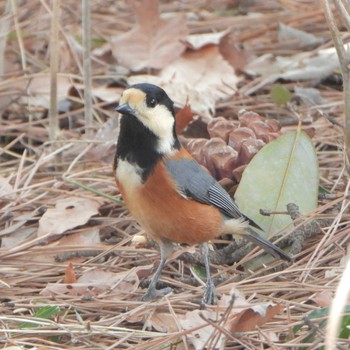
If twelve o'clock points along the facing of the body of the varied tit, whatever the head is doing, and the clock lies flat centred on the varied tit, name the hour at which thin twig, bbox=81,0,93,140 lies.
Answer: The thin twig is roughly at 4 o'clock from the varied tit.

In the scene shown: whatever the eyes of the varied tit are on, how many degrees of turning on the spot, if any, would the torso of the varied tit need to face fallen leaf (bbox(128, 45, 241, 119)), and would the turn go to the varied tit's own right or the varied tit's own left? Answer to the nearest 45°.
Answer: approximately 135° to the varied tit's own right

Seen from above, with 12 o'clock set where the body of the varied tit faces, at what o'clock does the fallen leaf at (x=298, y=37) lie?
The fallen leaf is roughly at 5 o'clock from the varied tit.

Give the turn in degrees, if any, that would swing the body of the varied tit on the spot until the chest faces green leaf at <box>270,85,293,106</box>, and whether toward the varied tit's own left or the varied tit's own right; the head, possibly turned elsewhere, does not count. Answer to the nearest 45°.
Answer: approximately 135° to the varied tit's own right

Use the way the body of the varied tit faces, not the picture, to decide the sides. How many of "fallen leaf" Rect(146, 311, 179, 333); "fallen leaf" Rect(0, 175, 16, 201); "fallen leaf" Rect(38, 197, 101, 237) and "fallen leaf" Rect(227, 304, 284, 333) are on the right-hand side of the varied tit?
2

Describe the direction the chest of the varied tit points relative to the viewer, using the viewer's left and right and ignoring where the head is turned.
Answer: facing the viewer and to the left of the viewer

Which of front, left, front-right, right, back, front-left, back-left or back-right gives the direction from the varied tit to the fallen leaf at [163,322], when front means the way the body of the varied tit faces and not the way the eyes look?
front-left

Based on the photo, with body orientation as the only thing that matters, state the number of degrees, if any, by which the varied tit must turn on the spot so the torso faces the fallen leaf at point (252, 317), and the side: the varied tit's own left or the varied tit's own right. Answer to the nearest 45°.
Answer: approximately 90° to the varied tit's own left

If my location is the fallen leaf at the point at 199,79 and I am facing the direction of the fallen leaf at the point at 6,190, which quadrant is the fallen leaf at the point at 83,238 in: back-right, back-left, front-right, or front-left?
front-left

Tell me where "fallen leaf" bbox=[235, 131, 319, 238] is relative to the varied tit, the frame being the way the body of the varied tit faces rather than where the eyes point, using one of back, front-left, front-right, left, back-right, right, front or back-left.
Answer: back

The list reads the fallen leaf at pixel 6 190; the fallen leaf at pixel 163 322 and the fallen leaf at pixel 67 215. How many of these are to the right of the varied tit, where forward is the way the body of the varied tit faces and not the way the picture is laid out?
2

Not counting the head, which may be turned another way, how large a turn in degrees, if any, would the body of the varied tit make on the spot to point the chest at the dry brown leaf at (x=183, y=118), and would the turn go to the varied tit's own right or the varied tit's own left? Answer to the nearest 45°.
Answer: approximately 135° to the varied tit's own right

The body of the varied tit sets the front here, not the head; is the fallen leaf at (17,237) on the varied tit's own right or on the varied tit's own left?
on the varied tit's own right

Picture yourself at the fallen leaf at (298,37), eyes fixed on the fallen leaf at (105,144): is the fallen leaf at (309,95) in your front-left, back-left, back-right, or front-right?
front-left

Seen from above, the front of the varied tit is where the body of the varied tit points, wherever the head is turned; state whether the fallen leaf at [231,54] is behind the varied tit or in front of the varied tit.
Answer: behind

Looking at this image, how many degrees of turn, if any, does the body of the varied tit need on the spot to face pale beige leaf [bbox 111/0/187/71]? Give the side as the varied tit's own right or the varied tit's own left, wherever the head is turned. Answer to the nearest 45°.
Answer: approximately 135° to the varied tit's own right

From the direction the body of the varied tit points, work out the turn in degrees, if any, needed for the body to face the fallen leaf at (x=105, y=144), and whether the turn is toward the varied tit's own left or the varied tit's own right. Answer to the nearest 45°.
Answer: approximately 135° to the varied tit's own right
